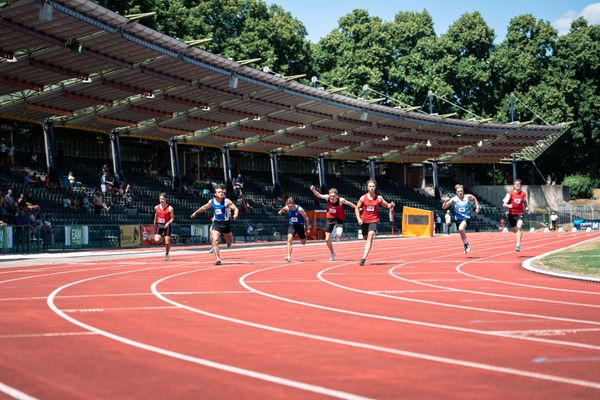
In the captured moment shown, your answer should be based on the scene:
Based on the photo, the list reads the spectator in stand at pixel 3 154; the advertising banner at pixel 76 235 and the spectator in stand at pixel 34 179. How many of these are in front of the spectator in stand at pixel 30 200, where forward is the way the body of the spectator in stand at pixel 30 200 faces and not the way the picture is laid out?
1

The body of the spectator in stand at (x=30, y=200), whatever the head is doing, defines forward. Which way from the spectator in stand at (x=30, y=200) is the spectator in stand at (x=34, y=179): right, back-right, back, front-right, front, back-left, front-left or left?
back-left

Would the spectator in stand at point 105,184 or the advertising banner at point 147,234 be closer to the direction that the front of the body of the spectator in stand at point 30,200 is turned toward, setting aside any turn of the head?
the advertising banner

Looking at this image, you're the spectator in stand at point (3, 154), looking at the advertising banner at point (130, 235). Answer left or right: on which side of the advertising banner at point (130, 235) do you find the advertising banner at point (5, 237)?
right

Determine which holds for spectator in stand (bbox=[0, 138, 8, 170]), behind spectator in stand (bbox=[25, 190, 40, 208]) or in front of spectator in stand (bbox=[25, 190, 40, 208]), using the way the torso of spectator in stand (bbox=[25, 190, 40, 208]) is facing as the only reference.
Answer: behind

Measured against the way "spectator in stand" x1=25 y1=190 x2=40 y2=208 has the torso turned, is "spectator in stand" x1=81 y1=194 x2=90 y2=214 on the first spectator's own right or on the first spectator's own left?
on the first spectator's own left

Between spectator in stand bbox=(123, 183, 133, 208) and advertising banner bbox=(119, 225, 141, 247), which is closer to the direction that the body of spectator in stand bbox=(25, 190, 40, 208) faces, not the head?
the advertising banner

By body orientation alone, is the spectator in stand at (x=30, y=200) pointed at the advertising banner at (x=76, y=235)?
yes

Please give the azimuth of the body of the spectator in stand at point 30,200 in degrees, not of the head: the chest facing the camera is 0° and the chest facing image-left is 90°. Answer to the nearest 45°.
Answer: approximately 315°
